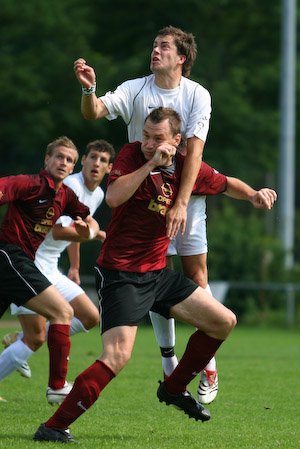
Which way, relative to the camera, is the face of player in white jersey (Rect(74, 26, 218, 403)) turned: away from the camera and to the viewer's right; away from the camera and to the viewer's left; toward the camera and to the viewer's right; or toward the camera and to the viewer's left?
toward the camera and to the viewer's left

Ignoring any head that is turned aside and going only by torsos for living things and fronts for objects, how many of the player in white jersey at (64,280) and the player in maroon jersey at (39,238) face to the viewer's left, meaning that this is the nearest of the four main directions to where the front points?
0

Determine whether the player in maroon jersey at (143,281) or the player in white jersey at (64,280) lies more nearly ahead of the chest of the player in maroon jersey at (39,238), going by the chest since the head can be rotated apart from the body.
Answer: the player in maroon jersey

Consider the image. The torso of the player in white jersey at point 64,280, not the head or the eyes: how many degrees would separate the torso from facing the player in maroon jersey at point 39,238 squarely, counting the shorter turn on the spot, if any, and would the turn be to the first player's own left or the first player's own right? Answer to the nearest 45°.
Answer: approximately 45° to the first player's own right

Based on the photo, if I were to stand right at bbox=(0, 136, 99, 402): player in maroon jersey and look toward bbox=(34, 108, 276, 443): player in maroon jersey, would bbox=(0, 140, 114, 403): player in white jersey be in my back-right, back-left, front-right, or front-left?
back-left

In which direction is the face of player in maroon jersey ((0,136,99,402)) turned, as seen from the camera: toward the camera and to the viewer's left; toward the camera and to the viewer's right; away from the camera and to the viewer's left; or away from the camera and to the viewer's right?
toward the camera and to the viewer's right

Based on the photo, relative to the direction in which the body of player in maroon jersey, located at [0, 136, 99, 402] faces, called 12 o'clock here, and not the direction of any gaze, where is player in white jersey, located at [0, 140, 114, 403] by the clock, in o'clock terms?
The player in white jersey is roughly at 8 o'clock from the player in maroon jersey.

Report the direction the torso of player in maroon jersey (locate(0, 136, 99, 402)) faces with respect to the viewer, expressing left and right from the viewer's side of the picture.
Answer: facing the viewer and to the right of the viewer

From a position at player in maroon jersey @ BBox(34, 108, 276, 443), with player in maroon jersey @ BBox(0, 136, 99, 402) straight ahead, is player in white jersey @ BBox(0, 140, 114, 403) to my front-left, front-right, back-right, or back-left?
front-right
